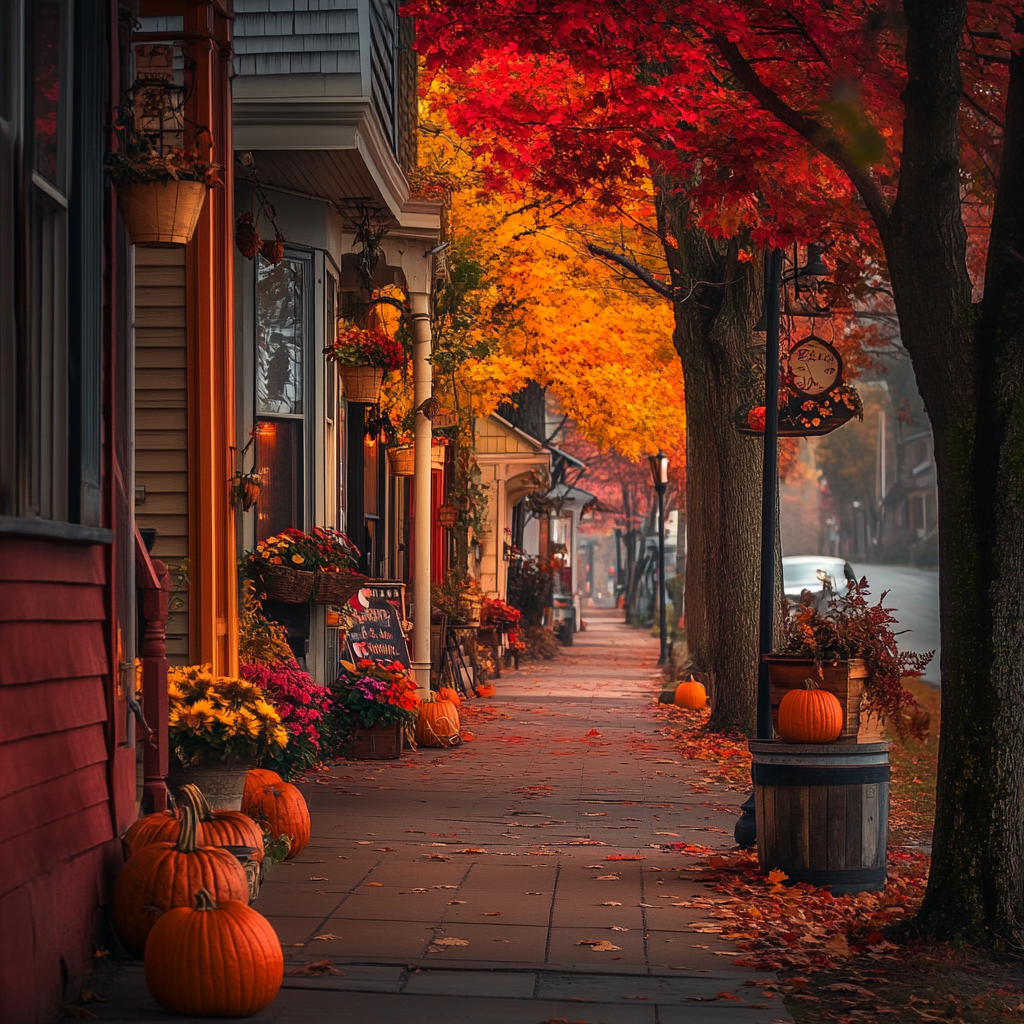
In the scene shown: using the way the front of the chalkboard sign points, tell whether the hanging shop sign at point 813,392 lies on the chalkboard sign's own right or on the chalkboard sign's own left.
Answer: on the chalkboard sign's own left

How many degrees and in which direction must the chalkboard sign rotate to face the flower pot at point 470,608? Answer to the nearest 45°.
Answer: approximately 180°

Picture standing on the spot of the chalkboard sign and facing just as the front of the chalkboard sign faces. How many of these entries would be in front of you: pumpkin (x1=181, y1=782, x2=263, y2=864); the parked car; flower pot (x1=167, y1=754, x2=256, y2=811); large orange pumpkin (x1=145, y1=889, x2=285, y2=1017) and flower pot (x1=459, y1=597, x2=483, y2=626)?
3

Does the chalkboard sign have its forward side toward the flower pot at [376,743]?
yes

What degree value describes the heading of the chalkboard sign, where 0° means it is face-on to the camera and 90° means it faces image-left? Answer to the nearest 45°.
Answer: approximately 0°

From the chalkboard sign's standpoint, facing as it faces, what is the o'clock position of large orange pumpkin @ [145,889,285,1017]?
The large orange pumpkin is roughly at 12 o'clock from the chalkboard sign.

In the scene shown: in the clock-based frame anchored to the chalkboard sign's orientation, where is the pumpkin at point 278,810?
The pumpkin is roughly at 12 o'clock from the chalkboard sign.

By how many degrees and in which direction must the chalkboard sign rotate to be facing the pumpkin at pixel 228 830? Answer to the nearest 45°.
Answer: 0° — it already faces it

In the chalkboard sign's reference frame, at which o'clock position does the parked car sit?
The parked car is roughly at 7 o'clock from the chalkboard sign.
